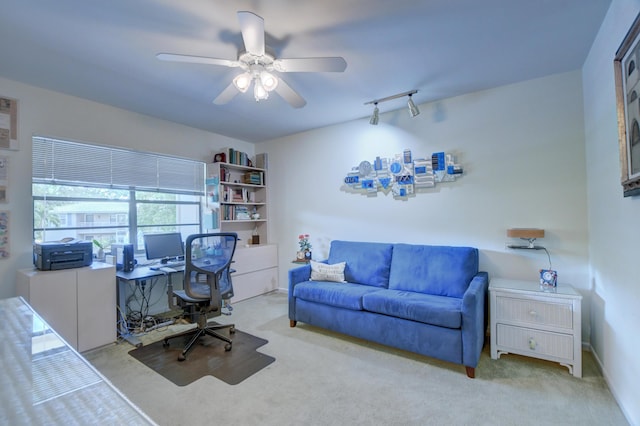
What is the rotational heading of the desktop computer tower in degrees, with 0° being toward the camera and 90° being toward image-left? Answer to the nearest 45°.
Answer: approximately 315°

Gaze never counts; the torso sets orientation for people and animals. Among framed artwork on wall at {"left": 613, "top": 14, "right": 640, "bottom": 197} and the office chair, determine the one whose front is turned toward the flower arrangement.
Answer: the framed artwork on wall

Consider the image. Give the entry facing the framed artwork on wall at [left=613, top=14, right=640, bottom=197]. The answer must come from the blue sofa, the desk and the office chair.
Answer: the desk

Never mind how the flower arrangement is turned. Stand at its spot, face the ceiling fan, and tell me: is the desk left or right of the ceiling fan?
right

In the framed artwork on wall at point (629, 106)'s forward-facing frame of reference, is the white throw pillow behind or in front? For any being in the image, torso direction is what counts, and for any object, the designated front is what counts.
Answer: in front

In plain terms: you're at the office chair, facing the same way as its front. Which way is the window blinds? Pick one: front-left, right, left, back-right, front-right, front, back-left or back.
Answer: front

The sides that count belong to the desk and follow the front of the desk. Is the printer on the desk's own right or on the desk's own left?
on the desk's own right

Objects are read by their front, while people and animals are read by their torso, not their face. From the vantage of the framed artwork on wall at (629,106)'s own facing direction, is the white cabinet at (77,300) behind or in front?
in front

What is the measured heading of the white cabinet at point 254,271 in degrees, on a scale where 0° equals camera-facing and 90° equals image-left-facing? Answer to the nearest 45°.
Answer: approximately 315°

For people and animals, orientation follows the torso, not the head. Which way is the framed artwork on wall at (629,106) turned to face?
to the viewer's left

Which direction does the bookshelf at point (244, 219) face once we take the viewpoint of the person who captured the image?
facing the viewer and to the right of the viewer

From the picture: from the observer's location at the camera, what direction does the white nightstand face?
facing the viewer and to the left of the viewer
